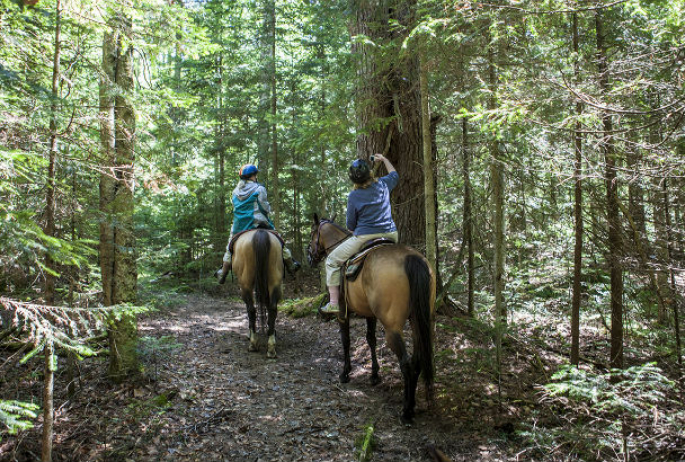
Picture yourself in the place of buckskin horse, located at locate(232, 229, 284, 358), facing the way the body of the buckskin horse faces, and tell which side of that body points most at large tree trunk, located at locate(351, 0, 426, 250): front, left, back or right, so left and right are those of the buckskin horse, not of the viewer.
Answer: right

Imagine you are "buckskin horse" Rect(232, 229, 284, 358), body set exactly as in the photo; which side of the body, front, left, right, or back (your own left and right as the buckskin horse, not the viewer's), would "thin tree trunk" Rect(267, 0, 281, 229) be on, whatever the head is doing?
front

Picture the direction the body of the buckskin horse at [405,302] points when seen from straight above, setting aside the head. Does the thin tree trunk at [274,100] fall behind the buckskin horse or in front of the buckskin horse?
in front

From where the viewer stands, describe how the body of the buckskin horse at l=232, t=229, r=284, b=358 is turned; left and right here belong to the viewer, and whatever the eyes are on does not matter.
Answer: facing away from the viewer

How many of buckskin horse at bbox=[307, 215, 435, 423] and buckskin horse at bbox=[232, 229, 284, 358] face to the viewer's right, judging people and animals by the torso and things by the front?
0

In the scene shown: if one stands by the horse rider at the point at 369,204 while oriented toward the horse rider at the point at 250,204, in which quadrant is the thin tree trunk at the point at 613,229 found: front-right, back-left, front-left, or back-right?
back-right

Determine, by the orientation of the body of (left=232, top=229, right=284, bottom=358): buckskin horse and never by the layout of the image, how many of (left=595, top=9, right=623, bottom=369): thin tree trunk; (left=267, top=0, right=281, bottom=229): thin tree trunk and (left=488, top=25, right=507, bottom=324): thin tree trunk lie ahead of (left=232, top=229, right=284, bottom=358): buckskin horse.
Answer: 1

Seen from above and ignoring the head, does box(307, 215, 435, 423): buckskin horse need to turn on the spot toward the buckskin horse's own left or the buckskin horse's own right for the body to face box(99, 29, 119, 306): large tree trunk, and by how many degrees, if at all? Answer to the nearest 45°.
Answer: approximately 45° to the buckskin horse's own left

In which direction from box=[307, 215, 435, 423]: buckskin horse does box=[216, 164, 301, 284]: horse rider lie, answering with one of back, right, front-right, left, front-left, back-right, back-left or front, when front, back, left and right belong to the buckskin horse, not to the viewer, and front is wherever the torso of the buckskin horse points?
front

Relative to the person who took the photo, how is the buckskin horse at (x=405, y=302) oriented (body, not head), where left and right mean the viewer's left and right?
facing away from the viewer and to the left of the viewer
